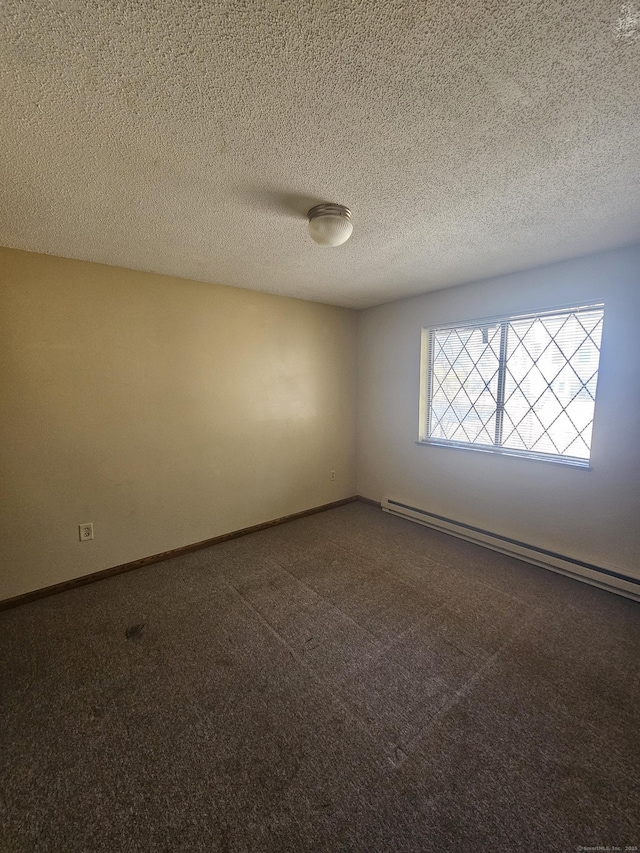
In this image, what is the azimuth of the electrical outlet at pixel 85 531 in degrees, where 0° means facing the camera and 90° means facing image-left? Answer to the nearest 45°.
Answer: approximately 315°

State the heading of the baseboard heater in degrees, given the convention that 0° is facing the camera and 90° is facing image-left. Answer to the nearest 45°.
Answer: approximately 45°

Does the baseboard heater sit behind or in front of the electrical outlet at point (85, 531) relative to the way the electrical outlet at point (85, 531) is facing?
in front

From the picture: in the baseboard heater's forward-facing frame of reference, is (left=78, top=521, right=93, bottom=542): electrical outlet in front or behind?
in front
